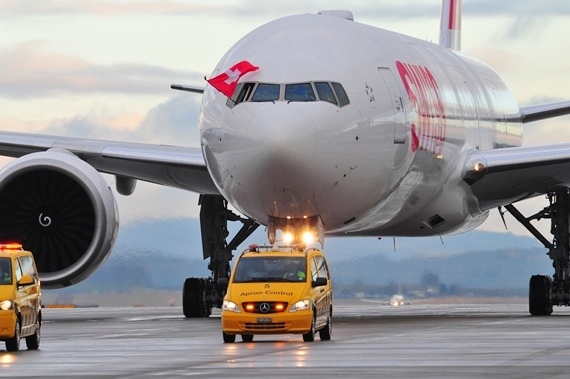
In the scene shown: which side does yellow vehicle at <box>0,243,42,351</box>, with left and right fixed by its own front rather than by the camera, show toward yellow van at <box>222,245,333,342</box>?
left

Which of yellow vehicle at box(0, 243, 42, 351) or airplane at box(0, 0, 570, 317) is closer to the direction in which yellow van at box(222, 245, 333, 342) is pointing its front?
the yellow vehicle

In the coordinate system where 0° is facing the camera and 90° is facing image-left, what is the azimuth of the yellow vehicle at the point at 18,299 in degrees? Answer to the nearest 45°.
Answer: approximately 0°

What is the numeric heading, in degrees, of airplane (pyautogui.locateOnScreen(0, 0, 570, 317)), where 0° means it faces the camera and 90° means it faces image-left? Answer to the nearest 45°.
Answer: approximately 0°

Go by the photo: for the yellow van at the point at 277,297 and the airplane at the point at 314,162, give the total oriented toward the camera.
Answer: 2

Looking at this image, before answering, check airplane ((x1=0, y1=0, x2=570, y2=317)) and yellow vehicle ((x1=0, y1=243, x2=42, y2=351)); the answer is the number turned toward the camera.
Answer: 2

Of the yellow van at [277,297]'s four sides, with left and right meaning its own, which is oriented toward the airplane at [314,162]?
back

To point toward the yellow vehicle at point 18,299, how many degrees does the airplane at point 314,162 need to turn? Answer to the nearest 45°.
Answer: approximately 45° to its right

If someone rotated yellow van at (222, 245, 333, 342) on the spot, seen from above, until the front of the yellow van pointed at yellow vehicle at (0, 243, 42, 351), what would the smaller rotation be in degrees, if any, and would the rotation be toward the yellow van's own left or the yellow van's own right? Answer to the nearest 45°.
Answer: approximately 90° to the yellow van's own right
